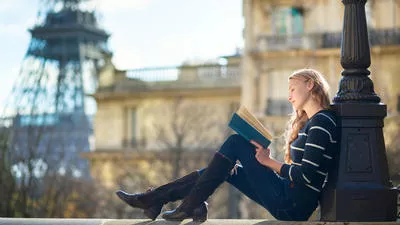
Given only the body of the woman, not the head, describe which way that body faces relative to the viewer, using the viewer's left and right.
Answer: facing to the left of the viewer

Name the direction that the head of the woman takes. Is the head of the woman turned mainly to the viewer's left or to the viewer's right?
to the viewer's left

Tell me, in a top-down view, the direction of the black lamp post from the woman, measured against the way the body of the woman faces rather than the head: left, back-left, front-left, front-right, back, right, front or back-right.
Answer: back
